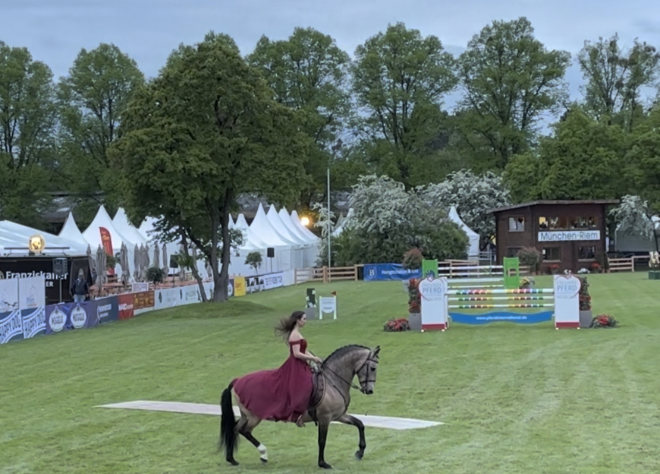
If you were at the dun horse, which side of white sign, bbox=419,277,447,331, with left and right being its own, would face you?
front

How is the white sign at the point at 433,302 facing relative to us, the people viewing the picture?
facing the viewer

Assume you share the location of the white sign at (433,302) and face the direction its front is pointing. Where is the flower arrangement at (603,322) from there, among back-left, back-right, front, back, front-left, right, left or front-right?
left

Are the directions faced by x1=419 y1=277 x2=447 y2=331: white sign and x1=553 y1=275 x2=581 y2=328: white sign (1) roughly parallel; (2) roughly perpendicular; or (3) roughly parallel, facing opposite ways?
roughly parallel

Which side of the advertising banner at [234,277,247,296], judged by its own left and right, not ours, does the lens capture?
front

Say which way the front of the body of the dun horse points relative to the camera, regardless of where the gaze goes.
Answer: to the viewer's right

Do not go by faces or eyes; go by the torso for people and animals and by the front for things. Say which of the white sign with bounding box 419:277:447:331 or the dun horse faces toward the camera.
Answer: the white sign

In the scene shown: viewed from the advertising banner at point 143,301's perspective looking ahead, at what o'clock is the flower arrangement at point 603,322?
The flower arrangement is roughly at 12 o'clock from the advertising banner.

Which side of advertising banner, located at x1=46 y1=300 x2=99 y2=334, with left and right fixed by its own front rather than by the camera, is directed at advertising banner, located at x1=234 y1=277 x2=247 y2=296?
left

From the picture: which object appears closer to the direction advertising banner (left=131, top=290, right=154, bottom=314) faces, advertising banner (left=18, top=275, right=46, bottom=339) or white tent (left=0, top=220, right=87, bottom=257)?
the advertising banner

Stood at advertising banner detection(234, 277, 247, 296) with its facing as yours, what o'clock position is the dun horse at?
The dun horse is roughly at 12 o'clock from the advertising banner.

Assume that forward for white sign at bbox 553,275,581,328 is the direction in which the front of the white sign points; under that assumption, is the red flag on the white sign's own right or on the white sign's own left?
on the white sign's own right

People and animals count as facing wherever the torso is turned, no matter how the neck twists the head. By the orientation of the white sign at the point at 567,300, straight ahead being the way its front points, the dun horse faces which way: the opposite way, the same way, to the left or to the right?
to the left

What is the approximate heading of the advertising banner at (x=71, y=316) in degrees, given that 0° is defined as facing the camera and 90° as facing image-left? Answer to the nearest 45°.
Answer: approximately 315°

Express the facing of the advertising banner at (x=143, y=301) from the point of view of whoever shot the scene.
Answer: facing the viewer and to the right of the viewer
